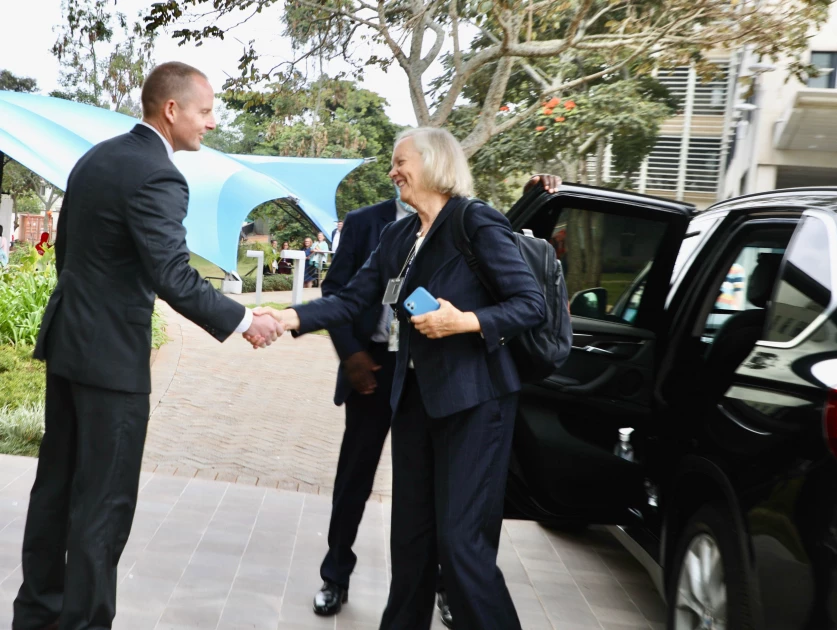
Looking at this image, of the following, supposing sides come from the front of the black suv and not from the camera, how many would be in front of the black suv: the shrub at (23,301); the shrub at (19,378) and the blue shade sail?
3

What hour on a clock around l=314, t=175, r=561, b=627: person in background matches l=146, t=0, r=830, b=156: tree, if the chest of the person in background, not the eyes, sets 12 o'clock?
The tree is roughly at 6 o'clock from the person in background.

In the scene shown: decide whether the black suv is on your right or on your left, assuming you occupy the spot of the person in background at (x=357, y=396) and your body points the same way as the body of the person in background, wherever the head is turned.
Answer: on your left

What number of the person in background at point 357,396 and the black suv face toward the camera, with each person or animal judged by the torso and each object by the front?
1

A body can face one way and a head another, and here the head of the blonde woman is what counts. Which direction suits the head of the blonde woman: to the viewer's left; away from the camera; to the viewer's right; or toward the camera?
to the viewer's left

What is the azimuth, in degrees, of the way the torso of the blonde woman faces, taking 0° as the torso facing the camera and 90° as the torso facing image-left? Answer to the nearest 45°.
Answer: approximately 45°

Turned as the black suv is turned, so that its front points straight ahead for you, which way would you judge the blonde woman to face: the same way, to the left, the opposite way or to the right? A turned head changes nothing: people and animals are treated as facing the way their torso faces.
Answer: to the left

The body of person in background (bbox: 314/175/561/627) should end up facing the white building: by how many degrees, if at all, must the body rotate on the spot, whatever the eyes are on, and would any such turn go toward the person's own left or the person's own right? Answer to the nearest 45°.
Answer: approximately 180°

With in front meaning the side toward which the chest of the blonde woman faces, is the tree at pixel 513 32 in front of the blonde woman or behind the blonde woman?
behind

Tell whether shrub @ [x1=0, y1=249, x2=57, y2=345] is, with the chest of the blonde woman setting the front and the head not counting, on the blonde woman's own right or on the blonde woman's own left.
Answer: on the blonde woman's own right

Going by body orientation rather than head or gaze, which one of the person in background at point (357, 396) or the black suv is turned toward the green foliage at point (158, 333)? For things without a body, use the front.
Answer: the black suv
